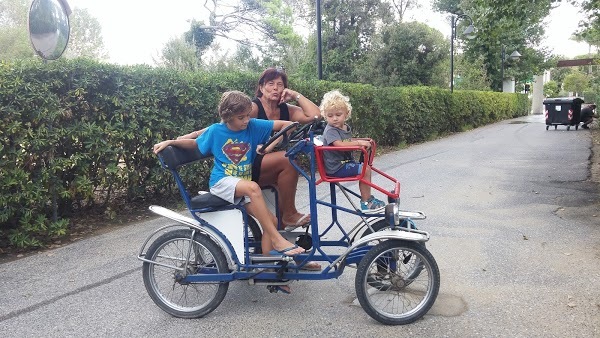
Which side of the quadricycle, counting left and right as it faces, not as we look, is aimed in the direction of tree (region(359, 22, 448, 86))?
left

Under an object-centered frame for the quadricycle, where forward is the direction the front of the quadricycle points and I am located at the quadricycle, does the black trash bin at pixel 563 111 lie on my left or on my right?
on my left

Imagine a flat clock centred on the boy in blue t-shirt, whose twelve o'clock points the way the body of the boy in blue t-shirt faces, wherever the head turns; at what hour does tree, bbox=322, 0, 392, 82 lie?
The tree is roughly at 8 o'clock from the boy in blue t-shirt.

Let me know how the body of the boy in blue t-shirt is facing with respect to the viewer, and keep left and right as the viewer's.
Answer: facing the viewer and to the right of the viewer

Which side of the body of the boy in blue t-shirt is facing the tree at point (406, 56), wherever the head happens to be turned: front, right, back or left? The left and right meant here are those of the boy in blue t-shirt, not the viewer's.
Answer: left

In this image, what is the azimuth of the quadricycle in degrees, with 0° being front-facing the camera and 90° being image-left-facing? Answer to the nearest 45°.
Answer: approximately 270°

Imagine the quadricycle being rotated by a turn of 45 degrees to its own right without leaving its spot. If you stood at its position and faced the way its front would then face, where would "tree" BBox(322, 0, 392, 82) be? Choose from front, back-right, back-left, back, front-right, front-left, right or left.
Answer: back-left
